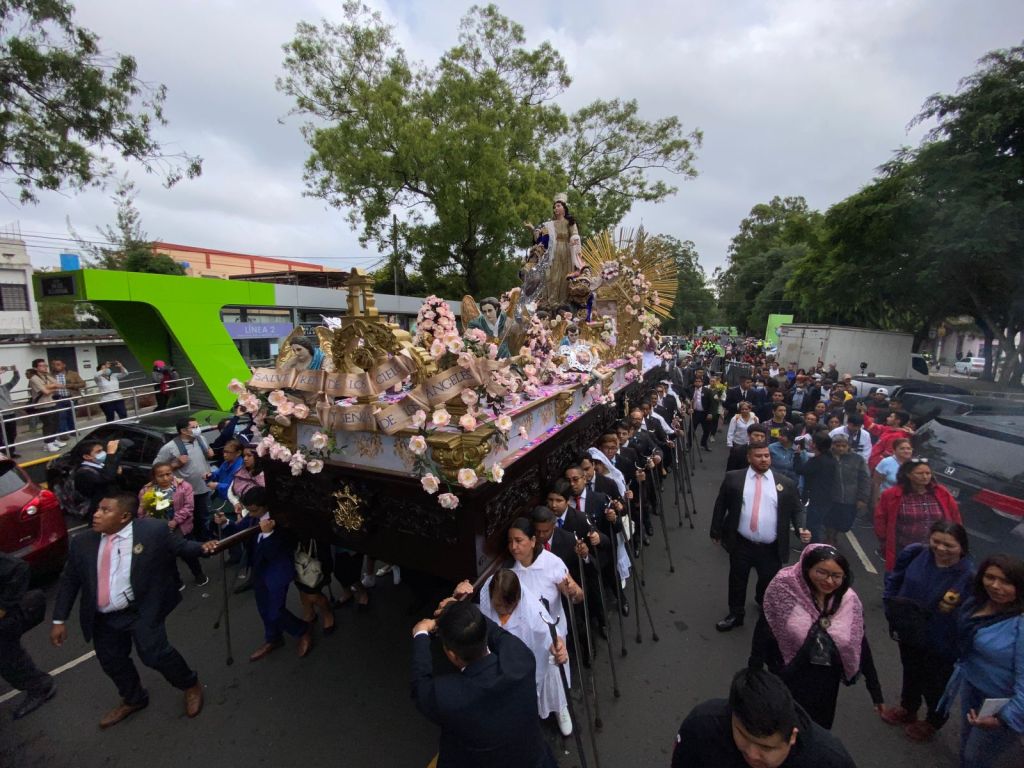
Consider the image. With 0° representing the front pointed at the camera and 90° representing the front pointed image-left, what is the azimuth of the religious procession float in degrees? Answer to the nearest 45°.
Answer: approximately 45°

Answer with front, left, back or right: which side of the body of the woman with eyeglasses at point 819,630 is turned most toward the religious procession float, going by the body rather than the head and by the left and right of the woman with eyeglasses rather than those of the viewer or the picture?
right

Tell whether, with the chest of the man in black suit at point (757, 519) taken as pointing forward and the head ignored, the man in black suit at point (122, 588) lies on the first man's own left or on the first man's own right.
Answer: on the first man's own right

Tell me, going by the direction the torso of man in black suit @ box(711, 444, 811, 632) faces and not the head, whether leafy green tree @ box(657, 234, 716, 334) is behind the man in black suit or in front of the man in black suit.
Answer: behind

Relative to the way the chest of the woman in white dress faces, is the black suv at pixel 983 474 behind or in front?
behind

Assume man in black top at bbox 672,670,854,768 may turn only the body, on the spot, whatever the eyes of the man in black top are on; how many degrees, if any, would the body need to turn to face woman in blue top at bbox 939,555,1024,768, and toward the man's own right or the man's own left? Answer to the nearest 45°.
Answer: approximately 135° to the man's own left

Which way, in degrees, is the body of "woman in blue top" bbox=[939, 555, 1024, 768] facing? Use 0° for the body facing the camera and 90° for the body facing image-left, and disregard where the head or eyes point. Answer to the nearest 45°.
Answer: approximately 45°

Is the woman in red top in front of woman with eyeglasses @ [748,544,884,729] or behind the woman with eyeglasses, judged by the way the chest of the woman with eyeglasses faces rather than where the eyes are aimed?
behind

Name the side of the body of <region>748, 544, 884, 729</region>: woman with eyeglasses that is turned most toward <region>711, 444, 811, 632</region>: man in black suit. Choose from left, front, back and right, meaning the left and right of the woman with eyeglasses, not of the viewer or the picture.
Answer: back

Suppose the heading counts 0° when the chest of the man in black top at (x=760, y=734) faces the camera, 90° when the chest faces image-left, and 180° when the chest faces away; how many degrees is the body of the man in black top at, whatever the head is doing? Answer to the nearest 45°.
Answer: approximately 0°

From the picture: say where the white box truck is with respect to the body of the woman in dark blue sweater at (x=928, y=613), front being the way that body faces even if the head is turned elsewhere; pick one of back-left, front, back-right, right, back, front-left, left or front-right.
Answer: back-right

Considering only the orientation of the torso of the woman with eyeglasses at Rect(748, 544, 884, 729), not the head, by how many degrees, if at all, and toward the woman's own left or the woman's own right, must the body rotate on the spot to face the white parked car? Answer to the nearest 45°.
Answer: approximately 180°

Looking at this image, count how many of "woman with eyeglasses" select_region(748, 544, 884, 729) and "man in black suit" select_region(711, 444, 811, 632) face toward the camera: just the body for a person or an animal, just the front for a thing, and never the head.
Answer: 2
